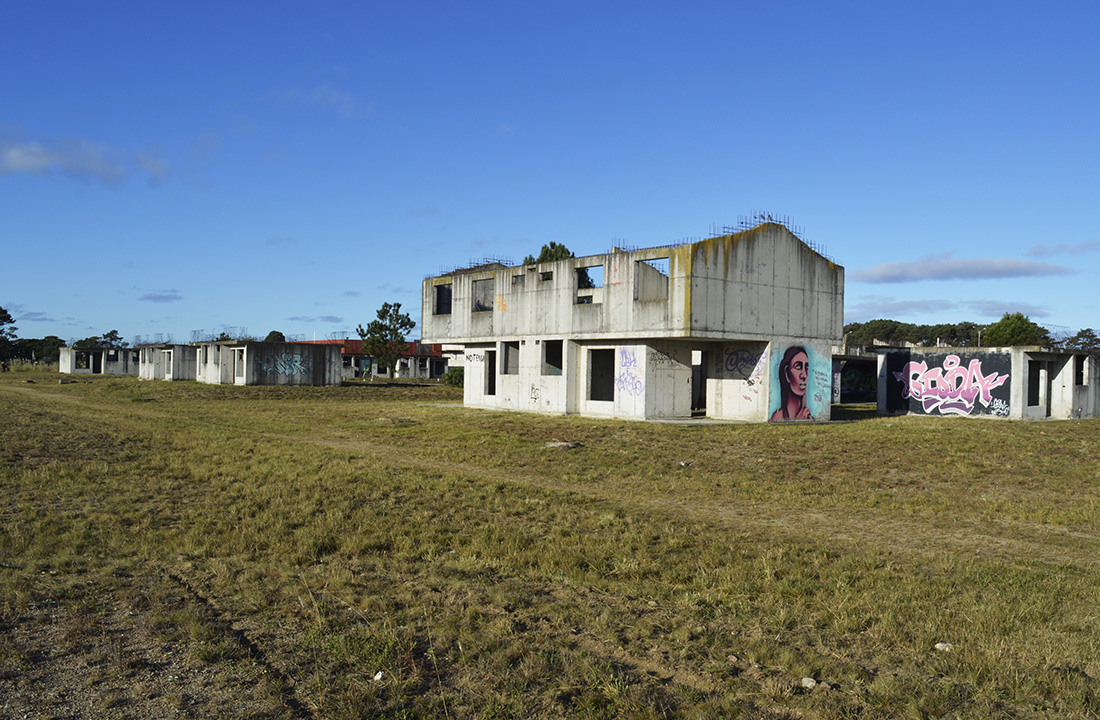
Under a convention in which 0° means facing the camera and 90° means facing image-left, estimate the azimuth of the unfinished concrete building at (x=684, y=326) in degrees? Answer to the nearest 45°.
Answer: approximately 45°
